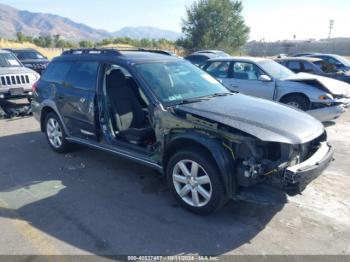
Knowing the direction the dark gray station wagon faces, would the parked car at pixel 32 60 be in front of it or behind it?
behind

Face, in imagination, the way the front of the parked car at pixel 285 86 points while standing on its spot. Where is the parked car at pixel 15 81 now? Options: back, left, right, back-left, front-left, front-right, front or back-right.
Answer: back-right

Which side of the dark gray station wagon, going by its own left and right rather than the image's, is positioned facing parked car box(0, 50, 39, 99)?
back

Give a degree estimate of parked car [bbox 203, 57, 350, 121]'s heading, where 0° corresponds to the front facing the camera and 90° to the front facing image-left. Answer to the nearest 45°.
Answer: approximately 315°

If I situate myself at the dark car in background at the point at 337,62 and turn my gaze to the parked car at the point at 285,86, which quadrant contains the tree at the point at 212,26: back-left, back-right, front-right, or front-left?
back-right
